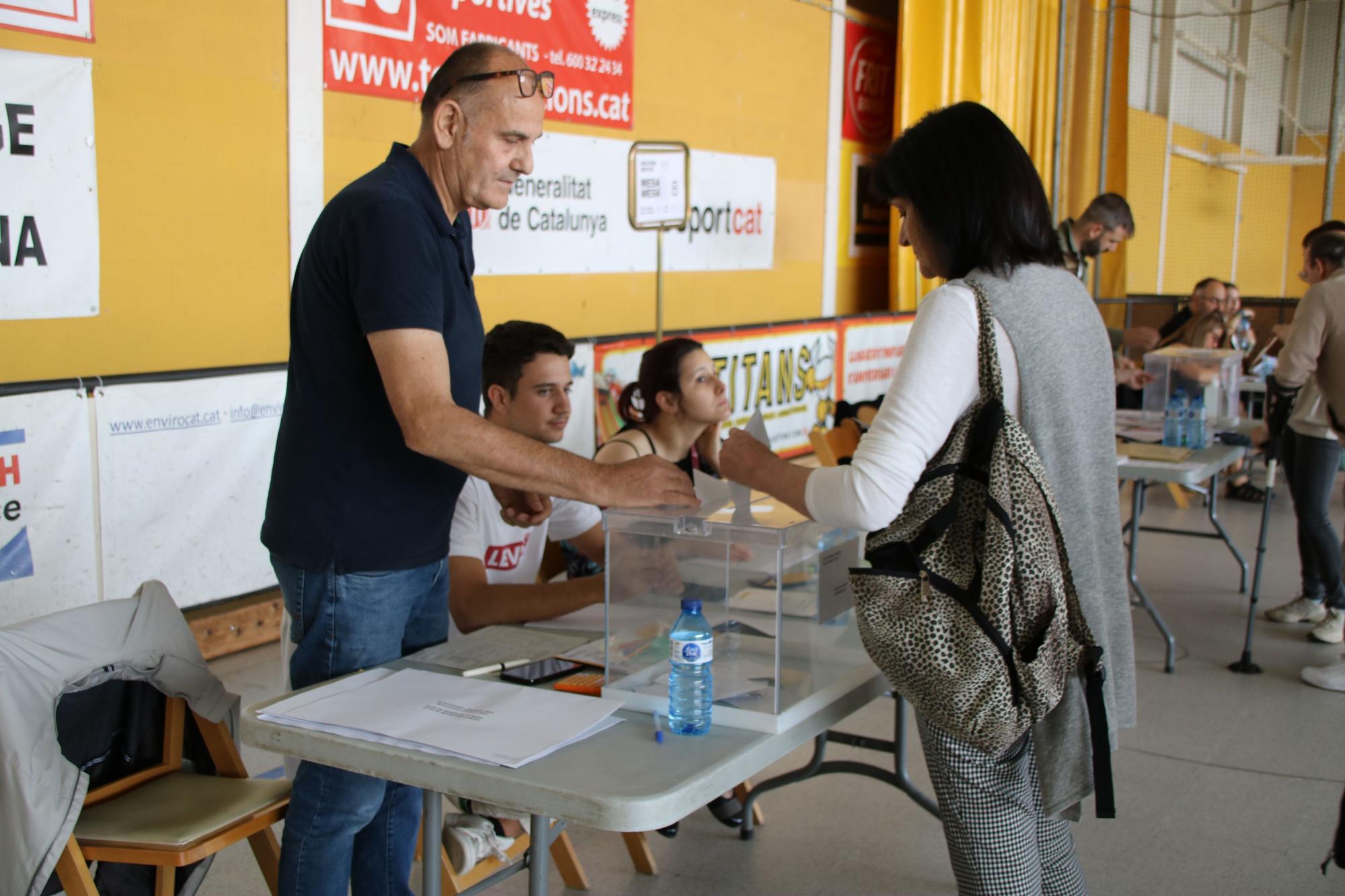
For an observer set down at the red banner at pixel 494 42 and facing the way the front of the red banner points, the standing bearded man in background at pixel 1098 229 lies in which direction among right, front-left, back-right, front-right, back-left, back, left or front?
front-left

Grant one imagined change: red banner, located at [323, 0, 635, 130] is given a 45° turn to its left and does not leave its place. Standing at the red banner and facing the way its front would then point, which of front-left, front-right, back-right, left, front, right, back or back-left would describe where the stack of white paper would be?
right

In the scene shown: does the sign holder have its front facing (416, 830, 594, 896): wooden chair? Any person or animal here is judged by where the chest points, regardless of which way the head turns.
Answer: yes

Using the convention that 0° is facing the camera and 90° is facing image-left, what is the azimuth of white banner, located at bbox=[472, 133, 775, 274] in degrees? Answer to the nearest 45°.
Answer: approximately 315°

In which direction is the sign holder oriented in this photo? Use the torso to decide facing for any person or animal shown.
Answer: toward the camera

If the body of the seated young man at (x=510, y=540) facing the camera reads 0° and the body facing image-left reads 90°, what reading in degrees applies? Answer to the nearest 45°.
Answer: approximately 315°

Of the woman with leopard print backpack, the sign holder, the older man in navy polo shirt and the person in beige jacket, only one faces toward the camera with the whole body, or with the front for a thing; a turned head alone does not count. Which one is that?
the sign holder

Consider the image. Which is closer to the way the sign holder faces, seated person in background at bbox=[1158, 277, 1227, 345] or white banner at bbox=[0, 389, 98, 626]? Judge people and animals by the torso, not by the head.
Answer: the white banner

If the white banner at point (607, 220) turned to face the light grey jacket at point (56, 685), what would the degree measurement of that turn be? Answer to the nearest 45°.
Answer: approximately 45° to its right

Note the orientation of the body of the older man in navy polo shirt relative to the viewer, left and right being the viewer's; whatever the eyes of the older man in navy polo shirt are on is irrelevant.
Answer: facing to the right of the viewer

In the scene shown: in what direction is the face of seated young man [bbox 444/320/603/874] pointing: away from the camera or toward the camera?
toward the camera

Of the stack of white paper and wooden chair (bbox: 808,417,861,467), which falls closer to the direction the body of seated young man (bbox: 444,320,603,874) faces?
the stack of white paper
